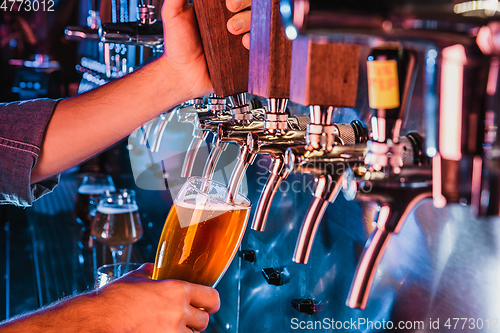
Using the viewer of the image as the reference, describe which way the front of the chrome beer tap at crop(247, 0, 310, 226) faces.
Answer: facing the viewer and to the left of the viewer

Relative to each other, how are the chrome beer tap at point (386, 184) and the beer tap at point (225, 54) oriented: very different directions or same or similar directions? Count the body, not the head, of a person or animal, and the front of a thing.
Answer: same or similar directions

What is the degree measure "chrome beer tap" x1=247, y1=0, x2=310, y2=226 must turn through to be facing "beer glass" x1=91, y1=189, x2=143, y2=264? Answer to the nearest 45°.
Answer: approximately 90° to its right

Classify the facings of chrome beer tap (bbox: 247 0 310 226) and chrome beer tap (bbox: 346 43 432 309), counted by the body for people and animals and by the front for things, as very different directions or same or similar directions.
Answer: same or similar directions

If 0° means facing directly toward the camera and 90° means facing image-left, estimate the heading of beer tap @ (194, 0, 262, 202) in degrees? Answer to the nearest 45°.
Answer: approximately 45°

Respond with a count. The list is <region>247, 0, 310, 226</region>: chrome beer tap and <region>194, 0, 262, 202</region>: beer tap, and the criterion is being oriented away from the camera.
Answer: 0

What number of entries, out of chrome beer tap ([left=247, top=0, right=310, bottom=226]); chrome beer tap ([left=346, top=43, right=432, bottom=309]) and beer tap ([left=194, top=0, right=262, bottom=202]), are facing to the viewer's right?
0

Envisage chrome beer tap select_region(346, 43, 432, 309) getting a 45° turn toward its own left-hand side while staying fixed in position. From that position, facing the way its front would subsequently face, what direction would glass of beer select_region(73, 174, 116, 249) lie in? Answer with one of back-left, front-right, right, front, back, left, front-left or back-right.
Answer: back-right
